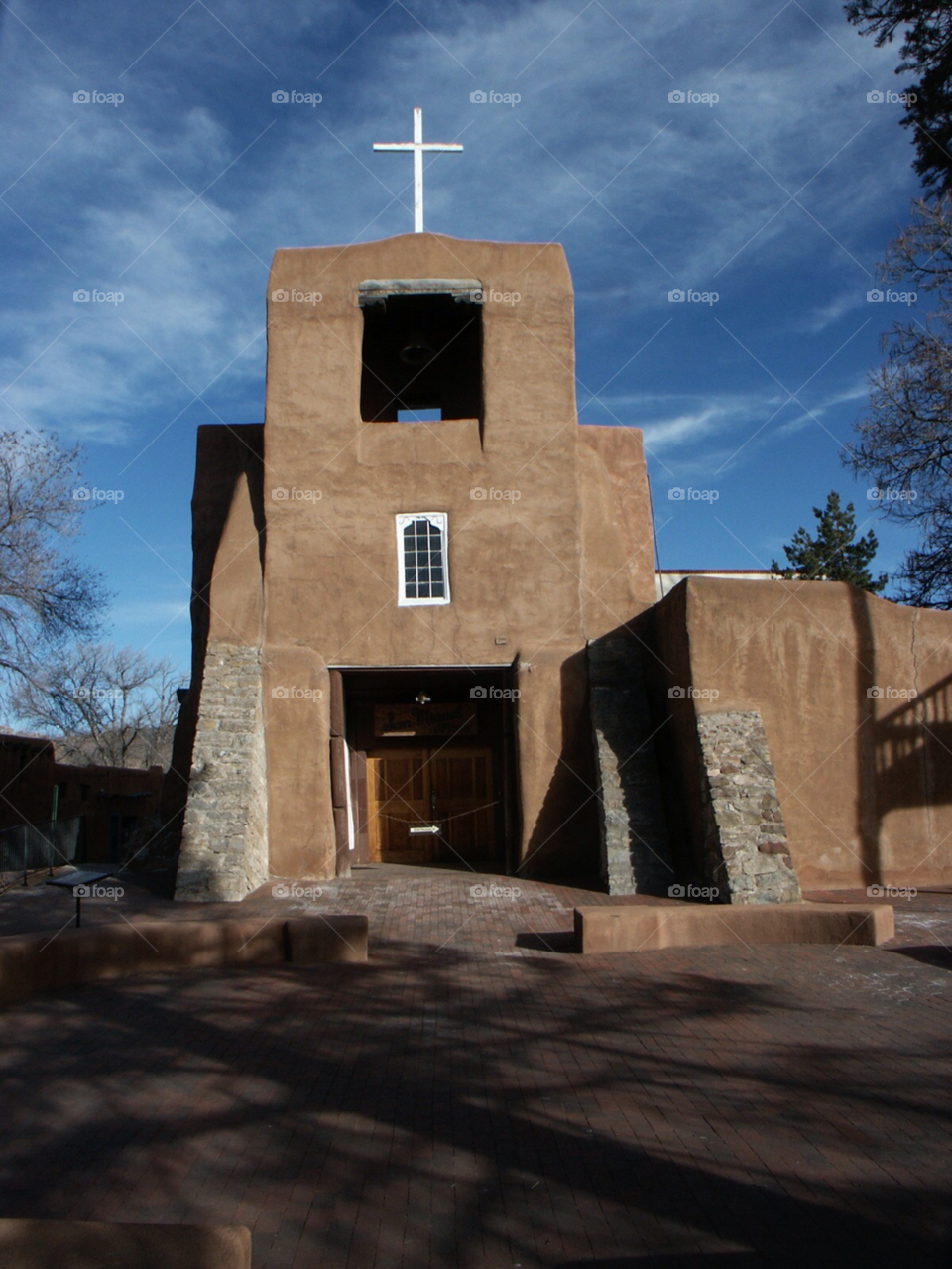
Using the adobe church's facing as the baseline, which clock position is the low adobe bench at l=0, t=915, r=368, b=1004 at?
The low adobe bench is roughly at 1 o'clock from the adobe church.

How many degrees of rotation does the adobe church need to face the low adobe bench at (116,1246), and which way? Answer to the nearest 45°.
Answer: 0° — it already faces it

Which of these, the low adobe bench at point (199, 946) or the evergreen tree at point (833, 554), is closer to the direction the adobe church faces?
the low adobe bench

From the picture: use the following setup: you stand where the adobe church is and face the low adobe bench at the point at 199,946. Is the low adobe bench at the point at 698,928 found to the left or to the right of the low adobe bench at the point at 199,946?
left

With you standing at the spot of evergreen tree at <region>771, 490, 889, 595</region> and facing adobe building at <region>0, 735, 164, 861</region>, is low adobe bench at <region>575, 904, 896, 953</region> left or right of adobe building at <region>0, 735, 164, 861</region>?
left

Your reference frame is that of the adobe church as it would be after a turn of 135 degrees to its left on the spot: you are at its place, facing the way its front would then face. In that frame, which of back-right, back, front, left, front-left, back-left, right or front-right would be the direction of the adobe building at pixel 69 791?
left
